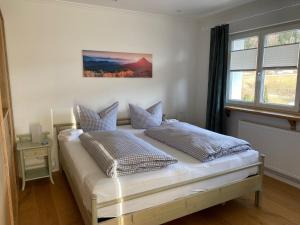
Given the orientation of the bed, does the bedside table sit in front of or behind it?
behind

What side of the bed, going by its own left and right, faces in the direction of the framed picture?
back

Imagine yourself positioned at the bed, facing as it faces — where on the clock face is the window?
The window is roughly at 9 o'clock from the bed.

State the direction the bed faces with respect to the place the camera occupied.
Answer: facing the viewer and to the right of the viewer

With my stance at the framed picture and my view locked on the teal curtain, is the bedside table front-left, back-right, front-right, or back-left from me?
back-right

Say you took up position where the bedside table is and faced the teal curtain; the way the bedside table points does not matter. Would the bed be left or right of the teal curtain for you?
right

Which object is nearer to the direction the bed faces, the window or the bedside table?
the window

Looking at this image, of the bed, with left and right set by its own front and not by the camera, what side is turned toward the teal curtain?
left
